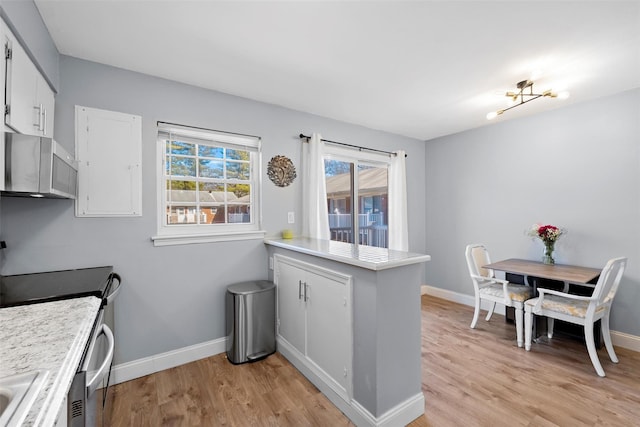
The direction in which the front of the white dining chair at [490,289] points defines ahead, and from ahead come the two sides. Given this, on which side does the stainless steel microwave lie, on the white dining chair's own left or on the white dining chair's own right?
on the white dining chair's own right

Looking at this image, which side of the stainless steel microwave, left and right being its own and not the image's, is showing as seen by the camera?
right

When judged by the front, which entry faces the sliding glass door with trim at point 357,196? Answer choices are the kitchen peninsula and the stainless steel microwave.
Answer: the stainless steel microwave

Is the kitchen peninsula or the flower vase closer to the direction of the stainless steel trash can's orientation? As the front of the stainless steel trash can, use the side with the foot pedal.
the kitchen peninsula

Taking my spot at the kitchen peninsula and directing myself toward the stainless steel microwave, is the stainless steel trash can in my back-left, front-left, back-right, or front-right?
front-right

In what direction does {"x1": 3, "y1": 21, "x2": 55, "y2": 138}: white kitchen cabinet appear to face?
to the viewer's right

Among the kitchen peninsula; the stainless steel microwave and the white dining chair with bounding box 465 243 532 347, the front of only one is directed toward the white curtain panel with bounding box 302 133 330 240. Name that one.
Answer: the stainless steel microwave

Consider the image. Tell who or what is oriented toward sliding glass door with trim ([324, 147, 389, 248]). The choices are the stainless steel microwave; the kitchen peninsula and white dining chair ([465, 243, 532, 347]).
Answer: the stainless steel microwave

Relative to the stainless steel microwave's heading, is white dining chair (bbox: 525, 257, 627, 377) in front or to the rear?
in front

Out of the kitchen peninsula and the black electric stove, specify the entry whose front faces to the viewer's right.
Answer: the black electric stove

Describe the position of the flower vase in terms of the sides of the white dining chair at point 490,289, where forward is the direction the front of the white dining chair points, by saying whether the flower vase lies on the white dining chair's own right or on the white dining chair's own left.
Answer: on the white dining chair's own left

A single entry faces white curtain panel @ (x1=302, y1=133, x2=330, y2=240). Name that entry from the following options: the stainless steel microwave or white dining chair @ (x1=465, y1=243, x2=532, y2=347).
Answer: the stainless steel microwave

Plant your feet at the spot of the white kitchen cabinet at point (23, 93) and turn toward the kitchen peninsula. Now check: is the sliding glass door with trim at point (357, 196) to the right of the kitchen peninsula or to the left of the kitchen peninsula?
left

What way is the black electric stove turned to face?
to the viewer's right

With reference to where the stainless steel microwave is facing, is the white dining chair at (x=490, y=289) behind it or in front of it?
in front
